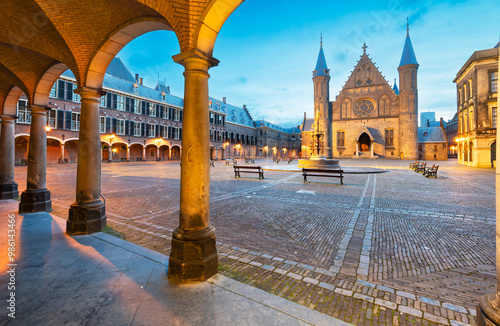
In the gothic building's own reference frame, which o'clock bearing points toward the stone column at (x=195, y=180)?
The stone column is roughly at 12 o'clock from the gothic building.

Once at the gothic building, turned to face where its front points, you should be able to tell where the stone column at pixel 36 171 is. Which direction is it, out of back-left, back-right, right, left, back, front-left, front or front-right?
front

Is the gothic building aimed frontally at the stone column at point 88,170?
yes

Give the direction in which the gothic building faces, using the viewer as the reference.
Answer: facing the viewer

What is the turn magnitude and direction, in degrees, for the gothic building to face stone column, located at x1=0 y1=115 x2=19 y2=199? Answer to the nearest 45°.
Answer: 0° — it already faces it

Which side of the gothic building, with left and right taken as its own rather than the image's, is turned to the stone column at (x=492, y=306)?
front
